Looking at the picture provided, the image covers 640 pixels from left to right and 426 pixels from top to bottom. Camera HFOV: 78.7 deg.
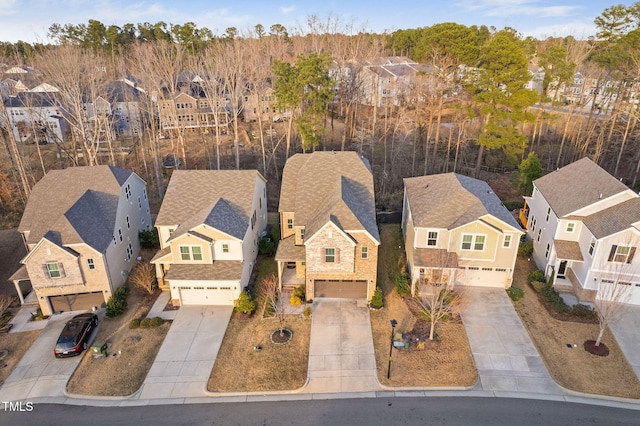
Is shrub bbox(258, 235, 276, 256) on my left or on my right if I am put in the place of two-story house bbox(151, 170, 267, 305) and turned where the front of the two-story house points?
on my left

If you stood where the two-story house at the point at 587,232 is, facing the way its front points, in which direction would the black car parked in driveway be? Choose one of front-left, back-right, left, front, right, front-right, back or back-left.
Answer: right

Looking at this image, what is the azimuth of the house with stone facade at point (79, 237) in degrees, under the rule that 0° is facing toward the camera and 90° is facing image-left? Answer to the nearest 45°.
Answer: approximately 45°

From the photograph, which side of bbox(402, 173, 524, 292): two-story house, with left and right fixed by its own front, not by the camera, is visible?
front

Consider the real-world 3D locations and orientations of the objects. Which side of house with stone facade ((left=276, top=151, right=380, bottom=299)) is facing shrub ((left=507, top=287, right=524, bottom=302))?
left

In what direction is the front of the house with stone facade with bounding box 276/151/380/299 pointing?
toward the camera

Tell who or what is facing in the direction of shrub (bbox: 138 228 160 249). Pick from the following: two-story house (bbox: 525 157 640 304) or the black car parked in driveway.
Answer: the black car parked in driveway

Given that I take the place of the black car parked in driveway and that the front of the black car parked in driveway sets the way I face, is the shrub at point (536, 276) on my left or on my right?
on my right
